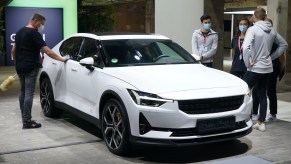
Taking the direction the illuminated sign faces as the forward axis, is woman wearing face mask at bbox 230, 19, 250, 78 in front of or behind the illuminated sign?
in front

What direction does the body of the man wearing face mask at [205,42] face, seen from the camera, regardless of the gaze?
toward the camera

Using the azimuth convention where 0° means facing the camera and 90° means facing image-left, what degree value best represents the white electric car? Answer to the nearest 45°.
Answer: approximately 315°

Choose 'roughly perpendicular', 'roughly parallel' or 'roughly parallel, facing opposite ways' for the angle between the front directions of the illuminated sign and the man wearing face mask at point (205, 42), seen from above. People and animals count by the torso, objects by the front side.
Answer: roughly parallel

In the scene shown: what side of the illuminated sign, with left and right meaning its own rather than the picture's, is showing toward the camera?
front

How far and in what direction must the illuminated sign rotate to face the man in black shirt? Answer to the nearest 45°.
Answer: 0° — it already faces them

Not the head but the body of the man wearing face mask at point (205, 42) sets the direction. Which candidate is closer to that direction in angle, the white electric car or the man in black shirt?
the white electric car

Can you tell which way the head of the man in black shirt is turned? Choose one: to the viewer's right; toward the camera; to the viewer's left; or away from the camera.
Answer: to the viewer's right

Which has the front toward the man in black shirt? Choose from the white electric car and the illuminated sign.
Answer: the illuminated sign

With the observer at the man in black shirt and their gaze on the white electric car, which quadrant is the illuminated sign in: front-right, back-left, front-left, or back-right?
back-left

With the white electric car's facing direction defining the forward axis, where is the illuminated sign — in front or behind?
behind

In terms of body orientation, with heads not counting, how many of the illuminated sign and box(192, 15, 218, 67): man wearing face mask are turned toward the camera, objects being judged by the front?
2

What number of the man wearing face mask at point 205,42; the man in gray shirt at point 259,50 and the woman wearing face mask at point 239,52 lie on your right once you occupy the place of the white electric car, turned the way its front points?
0

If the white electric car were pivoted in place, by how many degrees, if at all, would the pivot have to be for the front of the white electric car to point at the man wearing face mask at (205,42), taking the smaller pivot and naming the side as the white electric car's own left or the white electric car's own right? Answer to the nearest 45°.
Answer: approximately 135° to the white electric car's own left
